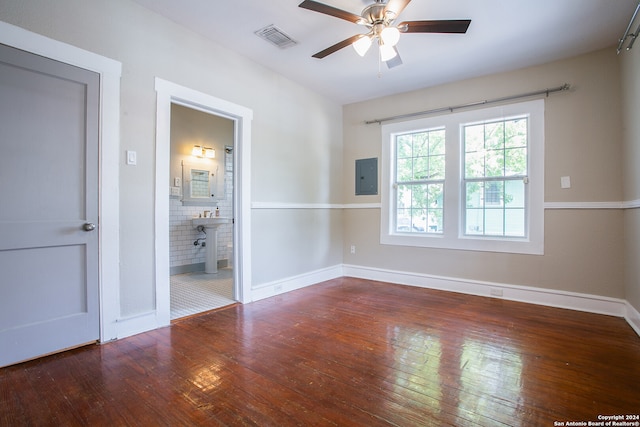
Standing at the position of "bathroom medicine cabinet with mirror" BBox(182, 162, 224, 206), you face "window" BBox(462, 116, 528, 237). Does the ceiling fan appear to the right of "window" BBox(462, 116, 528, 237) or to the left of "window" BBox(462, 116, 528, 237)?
right

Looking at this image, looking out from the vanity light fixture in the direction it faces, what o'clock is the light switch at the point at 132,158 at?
The light switch is roughly at 2 o'clock from the vanity light fixture.

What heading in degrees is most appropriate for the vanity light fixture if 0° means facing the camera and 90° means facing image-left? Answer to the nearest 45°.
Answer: approximately 315°

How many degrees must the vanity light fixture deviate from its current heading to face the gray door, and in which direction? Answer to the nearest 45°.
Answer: approximately 45° to its right
